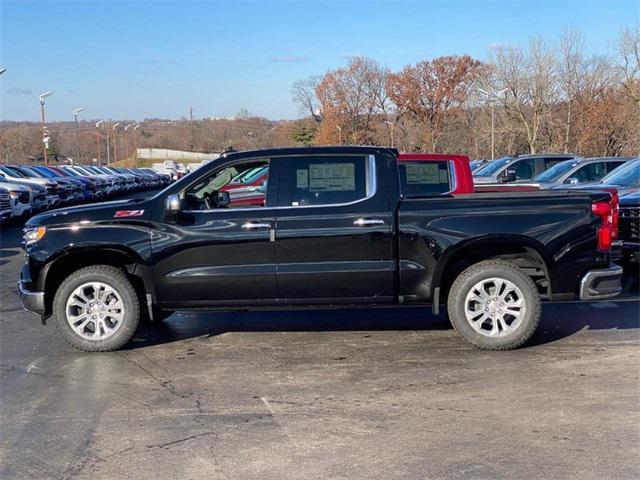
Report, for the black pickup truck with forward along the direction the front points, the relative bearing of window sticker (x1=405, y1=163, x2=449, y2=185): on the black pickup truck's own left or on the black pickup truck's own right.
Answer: on the black pickup truck's own right

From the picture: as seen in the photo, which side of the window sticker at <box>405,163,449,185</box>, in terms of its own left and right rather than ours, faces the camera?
front

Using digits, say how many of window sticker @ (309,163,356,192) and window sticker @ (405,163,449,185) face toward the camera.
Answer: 2

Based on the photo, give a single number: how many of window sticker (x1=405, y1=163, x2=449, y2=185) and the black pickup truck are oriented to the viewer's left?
1

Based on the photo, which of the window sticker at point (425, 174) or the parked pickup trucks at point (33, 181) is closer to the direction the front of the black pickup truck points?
the parked pickup trucks

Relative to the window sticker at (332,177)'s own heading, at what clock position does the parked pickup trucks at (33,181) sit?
The parked pickup trucks is roughly at 5 o'clock from the window sticker.

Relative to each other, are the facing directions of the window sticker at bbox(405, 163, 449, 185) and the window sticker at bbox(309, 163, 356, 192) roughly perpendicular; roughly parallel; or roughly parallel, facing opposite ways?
roughly parallel

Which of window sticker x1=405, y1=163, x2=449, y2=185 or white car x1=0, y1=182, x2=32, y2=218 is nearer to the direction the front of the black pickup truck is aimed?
the white car

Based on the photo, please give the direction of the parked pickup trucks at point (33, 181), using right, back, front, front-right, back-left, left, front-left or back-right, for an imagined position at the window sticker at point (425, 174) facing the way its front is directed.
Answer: back-right

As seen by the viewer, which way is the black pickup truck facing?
to the viewer's left

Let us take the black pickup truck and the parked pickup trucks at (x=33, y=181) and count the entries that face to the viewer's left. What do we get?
1

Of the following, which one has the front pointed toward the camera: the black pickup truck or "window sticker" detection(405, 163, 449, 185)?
the window sticker
